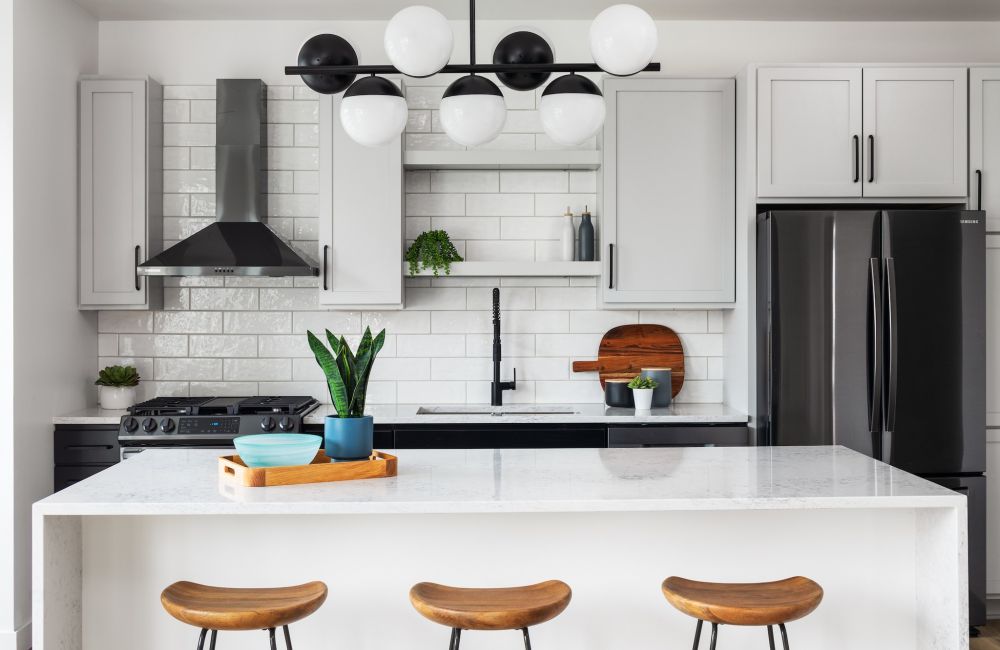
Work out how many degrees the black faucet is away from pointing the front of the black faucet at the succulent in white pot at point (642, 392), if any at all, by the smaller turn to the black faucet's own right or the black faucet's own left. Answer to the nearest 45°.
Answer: approximately 90° to the black faucet's own left

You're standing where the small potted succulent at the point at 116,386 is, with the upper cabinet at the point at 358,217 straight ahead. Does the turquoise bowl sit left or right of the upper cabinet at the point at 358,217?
right

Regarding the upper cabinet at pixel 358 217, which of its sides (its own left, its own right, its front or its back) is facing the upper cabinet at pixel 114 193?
right

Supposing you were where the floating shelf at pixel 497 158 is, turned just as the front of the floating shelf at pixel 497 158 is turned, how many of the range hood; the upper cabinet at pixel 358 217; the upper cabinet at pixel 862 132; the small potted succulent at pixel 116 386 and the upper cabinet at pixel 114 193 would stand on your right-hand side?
4

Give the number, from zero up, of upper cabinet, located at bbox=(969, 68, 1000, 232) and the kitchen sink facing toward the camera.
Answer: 2

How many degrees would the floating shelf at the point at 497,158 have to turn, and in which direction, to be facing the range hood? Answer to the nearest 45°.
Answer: approximately 90° to its right

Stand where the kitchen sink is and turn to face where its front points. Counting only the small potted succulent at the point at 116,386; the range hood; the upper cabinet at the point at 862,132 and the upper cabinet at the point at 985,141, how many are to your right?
2

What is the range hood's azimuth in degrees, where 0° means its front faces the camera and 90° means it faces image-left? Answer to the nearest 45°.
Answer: approximately 0°

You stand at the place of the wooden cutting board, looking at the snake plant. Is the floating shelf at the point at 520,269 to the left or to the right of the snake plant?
right

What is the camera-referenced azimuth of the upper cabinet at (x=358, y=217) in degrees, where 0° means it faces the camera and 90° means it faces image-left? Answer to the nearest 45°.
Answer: approximately 0°
